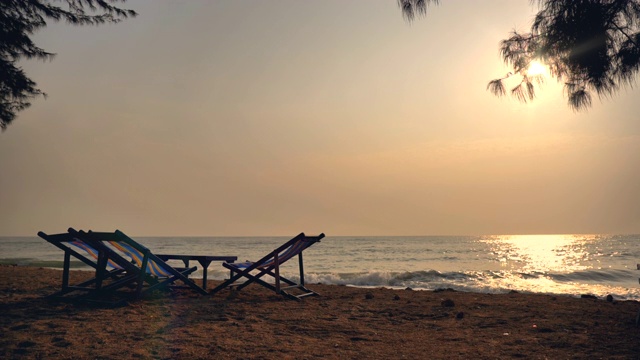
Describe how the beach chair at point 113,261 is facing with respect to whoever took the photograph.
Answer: facing away from the viewer and to the right of the viewer

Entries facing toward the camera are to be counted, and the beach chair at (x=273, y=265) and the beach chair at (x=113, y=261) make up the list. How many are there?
0

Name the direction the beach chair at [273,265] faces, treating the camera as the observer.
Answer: facing away from the viewer and to the left of the viewer

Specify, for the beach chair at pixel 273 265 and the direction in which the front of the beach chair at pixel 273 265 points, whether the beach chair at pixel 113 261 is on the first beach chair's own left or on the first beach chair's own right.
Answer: on the first beach chair's own left

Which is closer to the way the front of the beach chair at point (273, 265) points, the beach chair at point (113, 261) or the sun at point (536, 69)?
the beach chair
